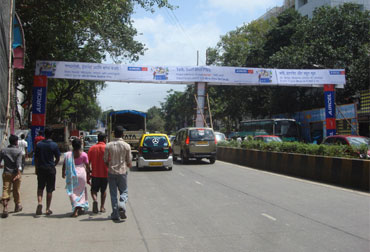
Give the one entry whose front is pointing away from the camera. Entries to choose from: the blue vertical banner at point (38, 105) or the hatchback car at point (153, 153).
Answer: the hatchback car

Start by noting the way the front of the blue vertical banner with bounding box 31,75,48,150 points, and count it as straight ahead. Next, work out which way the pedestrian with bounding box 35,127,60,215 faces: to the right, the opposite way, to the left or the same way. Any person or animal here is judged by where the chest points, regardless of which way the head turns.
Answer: the opposite way

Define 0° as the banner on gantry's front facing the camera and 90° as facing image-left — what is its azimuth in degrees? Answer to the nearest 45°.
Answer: approximately 0°

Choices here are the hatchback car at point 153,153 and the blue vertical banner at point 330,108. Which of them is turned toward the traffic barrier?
the blue vertical banner

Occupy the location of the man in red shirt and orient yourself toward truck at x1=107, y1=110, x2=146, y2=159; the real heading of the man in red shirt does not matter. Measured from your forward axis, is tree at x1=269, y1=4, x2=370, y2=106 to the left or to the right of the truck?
right

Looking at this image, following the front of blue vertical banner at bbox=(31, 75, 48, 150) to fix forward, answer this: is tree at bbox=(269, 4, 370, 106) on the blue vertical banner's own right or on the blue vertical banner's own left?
on the blue vertical banner's own left

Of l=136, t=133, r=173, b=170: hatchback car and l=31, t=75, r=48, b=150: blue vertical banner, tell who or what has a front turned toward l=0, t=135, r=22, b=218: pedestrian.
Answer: the blue vertical banner

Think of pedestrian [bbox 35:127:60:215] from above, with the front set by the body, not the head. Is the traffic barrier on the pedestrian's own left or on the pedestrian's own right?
on the pedestrian's own right

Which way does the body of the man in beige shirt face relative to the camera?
away from the camera

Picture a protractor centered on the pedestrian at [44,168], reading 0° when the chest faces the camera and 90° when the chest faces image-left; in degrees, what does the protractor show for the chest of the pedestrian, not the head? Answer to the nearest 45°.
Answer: approximately 180°
